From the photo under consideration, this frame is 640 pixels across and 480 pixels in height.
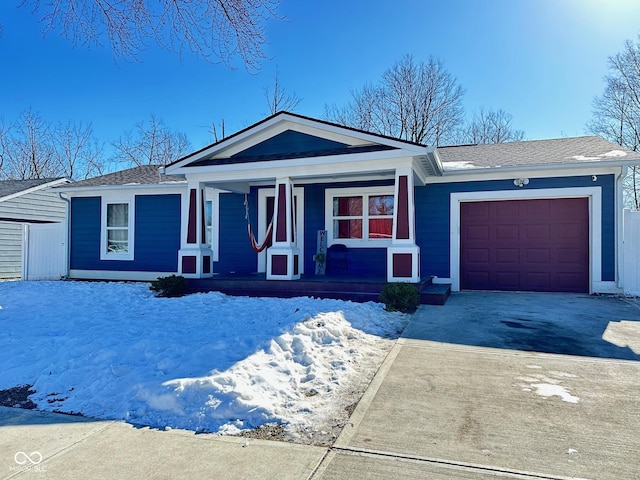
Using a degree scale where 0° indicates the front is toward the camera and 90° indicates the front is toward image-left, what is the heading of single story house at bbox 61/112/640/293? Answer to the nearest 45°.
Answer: approximately 0°

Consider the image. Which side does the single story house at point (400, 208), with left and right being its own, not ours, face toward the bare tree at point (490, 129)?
back

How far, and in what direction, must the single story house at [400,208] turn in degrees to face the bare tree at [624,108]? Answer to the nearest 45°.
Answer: approximately 135° to its left

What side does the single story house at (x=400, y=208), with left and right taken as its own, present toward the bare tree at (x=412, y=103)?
back

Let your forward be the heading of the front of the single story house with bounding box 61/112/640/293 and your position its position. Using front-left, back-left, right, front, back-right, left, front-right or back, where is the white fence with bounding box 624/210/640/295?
left

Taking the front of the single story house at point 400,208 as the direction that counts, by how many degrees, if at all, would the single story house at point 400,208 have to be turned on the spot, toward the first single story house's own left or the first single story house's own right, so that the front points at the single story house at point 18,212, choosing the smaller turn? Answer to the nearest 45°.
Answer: approximately 90° to the first single story house's own right

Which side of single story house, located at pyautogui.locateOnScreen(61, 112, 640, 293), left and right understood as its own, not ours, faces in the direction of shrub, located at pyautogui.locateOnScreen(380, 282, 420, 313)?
front

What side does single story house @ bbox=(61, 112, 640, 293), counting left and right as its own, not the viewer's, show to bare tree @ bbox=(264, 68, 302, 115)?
back

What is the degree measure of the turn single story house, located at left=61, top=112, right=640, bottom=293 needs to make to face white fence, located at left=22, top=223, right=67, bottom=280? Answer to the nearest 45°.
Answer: approximately 90° to its right

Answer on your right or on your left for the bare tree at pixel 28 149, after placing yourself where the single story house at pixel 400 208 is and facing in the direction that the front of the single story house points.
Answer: on your right
